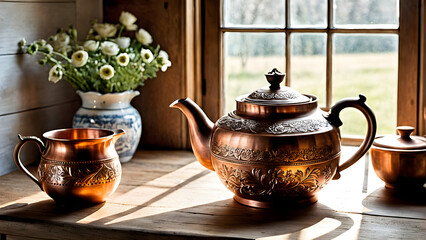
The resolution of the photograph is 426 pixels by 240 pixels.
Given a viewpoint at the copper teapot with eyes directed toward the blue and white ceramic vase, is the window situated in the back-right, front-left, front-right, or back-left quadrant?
front-right

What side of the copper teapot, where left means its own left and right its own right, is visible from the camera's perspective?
left

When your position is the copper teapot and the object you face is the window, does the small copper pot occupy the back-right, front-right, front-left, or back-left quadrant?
front-right

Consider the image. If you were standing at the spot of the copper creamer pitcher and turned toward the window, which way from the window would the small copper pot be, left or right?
right

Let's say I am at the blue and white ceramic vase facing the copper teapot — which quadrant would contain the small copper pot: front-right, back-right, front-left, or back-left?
front-left

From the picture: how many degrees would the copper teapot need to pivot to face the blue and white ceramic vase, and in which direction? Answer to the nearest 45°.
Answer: approximately 45° to its right

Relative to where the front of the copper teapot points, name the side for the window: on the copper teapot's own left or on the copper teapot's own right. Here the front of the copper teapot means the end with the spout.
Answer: on the copper teapot's own right

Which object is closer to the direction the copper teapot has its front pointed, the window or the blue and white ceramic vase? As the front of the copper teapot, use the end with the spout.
the blue and white ceramic vase

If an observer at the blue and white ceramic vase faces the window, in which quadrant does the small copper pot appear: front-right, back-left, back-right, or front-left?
front-right
